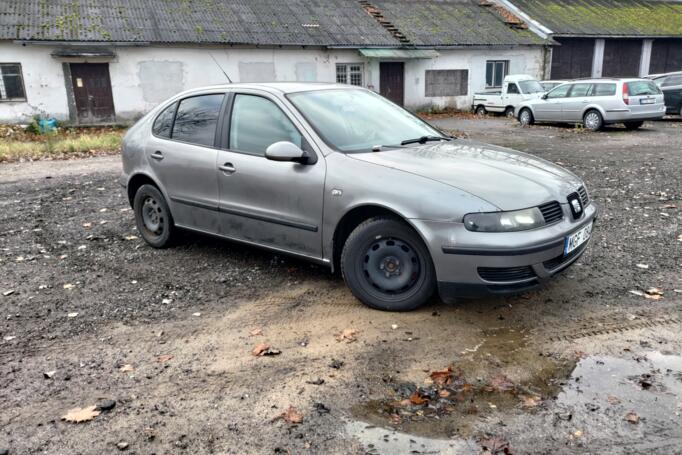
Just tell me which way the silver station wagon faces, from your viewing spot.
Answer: facing away from the viewer and to the left of the viewer

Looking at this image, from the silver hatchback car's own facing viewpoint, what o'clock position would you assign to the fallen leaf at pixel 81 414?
The fallen leaf is roughly at 3 o'clock from the silver hatchback car.

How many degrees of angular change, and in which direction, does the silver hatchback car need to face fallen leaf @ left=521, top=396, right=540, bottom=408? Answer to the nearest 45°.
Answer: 0° — it already faces it

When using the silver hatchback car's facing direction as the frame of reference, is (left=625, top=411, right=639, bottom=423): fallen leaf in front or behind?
in front

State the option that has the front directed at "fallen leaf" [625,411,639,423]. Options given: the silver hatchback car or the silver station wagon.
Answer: the silver hatchback car

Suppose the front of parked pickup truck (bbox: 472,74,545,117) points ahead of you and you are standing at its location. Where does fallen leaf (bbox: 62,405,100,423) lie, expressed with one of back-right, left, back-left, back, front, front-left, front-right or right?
front-right

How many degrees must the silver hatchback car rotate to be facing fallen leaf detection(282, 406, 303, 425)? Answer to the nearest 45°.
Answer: approximately 45° to its right

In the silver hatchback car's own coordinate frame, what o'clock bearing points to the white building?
The white building is roughly at 7 o'clock from the silver hatchback car.

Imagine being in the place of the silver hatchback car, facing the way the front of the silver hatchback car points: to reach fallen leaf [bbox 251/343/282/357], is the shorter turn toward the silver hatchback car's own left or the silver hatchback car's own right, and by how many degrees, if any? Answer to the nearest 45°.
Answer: approximately 90° to the silver hatchback car's own right

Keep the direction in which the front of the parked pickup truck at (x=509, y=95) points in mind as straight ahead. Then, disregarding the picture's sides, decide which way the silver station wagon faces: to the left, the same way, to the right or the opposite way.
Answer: the opposite way

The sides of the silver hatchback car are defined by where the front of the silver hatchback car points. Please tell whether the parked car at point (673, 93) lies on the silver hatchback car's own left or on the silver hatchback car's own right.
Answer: on the silver hatchback car's own left

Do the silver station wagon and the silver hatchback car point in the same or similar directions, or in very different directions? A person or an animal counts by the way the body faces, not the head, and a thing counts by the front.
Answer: very different directions
